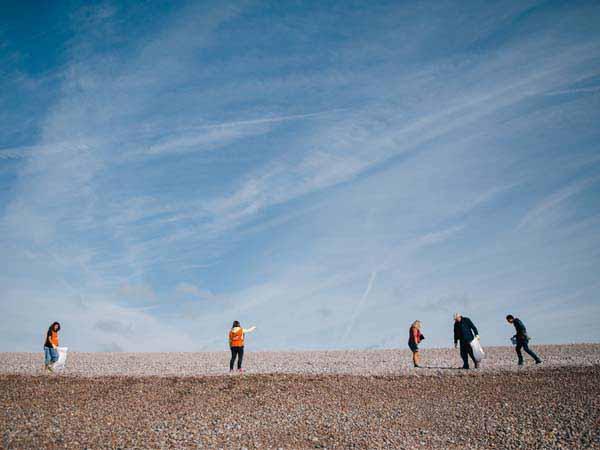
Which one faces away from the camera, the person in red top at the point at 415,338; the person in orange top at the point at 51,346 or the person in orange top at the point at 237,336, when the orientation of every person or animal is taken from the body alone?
the person in orange top at the point at 237,336

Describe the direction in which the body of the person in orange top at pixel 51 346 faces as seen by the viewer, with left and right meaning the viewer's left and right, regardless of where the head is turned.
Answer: facing the viewer and to the right of the viewer

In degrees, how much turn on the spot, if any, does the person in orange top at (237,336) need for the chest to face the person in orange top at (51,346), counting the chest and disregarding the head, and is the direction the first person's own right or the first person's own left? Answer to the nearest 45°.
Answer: approximately 90° to the first person's own left

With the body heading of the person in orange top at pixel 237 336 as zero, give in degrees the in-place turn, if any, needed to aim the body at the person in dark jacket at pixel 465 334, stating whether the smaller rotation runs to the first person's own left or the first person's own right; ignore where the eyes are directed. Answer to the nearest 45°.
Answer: approximately 90° to the first person's own right

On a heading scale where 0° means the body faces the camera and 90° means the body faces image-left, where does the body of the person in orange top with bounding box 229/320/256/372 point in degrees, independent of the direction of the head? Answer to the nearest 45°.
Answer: approximately 180°

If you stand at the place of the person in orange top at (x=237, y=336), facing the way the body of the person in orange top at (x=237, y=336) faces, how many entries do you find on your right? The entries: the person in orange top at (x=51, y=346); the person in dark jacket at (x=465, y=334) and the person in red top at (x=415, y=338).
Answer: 2

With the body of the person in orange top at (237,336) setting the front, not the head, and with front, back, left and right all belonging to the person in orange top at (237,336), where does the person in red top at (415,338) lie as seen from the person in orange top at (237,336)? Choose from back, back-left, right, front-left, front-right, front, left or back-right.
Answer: right

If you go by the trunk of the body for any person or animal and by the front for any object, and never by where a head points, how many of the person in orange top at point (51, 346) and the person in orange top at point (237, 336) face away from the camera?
1

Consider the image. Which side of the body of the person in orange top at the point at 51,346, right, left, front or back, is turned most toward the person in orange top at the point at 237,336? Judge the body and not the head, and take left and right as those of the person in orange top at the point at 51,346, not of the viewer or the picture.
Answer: front

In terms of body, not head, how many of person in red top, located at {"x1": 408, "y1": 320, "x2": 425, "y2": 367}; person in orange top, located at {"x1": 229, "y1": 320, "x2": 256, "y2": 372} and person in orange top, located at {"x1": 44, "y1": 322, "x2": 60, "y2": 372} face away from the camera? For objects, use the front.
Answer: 1
